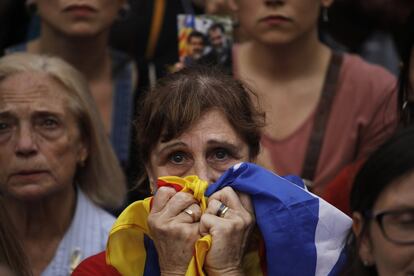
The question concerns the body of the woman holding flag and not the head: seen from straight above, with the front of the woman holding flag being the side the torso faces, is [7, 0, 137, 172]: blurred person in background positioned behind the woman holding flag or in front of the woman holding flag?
behind

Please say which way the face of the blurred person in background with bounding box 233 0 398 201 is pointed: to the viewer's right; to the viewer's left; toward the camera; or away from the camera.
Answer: toward the camera

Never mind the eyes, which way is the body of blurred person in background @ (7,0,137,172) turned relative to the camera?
toward the camera

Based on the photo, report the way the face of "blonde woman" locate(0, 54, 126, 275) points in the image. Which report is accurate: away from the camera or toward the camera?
toward the camera

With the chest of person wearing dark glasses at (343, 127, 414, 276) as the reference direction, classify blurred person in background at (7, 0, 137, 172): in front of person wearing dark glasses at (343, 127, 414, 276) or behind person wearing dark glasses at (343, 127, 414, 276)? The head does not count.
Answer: behind

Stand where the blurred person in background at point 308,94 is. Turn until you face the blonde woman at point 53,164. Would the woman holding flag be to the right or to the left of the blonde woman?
left

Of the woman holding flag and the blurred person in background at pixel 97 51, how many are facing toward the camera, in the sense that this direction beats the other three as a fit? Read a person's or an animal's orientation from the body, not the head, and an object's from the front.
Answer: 2

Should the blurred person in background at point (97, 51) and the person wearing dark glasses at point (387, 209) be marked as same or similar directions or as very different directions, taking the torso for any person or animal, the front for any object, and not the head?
same or similar directions

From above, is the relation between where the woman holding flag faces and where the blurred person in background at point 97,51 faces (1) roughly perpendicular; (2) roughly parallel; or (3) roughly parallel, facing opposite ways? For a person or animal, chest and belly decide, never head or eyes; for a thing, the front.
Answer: roughly parallel

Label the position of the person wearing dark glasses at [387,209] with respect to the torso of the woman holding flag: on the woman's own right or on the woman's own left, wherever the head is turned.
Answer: on the woman's own left

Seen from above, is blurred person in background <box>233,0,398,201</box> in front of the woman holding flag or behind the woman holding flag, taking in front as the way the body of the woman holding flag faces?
behind
